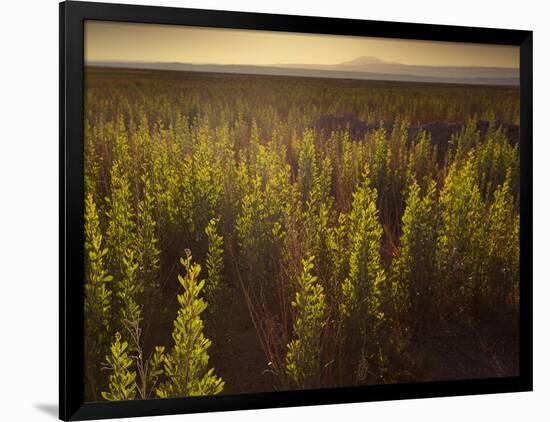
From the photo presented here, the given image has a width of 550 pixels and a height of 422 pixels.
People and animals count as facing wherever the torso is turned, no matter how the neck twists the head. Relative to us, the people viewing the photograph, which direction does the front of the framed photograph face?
facing the viewer and to the right of the viewer
